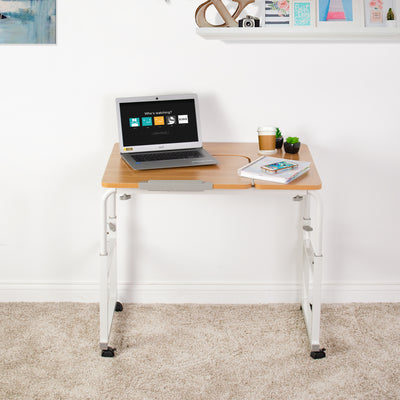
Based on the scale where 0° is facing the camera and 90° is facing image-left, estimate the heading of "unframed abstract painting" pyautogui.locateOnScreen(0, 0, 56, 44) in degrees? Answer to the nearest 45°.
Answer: approximately 0°

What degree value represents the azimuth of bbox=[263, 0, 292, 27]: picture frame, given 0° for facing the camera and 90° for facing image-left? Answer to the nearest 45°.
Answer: approximately 0°
